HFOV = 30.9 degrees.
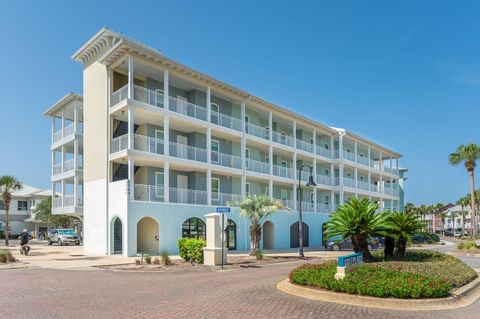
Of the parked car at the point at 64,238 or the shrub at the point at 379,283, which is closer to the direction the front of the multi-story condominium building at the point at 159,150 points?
the shrub

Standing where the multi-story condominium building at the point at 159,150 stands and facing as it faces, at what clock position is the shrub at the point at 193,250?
The shrub is roughly at 1 o'clock from the multi-story condominium building.

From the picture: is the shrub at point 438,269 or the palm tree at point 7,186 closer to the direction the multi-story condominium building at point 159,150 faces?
the shrub

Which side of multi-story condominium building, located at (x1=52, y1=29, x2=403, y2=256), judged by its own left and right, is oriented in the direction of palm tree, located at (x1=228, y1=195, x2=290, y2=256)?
front

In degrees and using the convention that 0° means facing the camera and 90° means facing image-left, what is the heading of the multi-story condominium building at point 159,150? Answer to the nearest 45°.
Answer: approximately 315°

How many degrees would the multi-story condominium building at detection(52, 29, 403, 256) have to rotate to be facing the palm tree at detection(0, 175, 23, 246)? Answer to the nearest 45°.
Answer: approximately 180°
